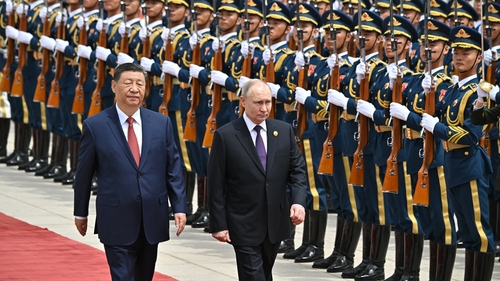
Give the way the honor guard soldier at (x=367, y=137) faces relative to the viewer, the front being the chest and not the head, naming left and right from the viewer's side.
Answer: facing the viewer and to the left of the viewer

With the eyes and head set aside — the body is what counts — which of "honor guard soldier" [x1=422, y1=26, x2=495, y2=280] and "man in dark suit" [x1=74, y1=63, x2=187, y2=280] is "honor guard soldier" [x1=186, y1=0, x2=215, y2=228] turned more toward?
the man in dark suit

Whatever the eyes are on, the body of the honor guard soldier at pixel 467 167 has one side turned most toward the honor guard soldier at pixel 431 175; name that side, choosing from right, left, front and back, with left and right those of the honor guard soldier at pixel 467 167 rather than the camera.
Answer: right

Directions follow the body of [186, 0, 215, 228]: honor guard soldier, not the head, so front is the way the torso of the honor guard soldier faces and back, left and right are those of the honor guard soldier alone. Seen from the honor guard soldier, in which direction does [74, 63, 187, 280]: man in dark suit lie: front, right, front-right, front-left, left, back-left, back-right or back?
front-left

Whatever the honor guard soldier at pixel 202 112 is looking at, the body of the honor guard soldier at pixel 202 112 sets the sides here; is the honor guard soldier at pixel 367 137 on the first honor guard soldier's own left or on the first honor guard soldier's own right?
on the first honor guard soldier's own left

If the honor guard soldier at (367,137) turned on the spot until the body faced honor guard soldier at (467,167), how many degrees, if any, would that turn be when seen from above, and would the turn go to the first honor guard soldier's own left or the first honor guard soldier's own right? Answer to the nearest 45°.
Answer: approximately 90° to the first honor guard soldier's own left

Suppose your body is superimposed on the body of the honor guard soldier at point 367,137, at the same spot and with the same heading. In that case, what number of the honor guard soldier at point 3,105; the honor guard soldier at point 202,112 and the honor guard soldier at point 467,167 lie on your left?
1

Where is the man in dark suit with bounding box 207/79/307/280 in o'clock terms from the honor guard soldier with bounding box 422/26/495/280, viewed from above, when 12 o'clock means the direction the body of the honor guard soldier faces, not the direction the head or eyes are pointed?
The man in dark suit is roughly at 12 o'clock from the honor guard soldier.
